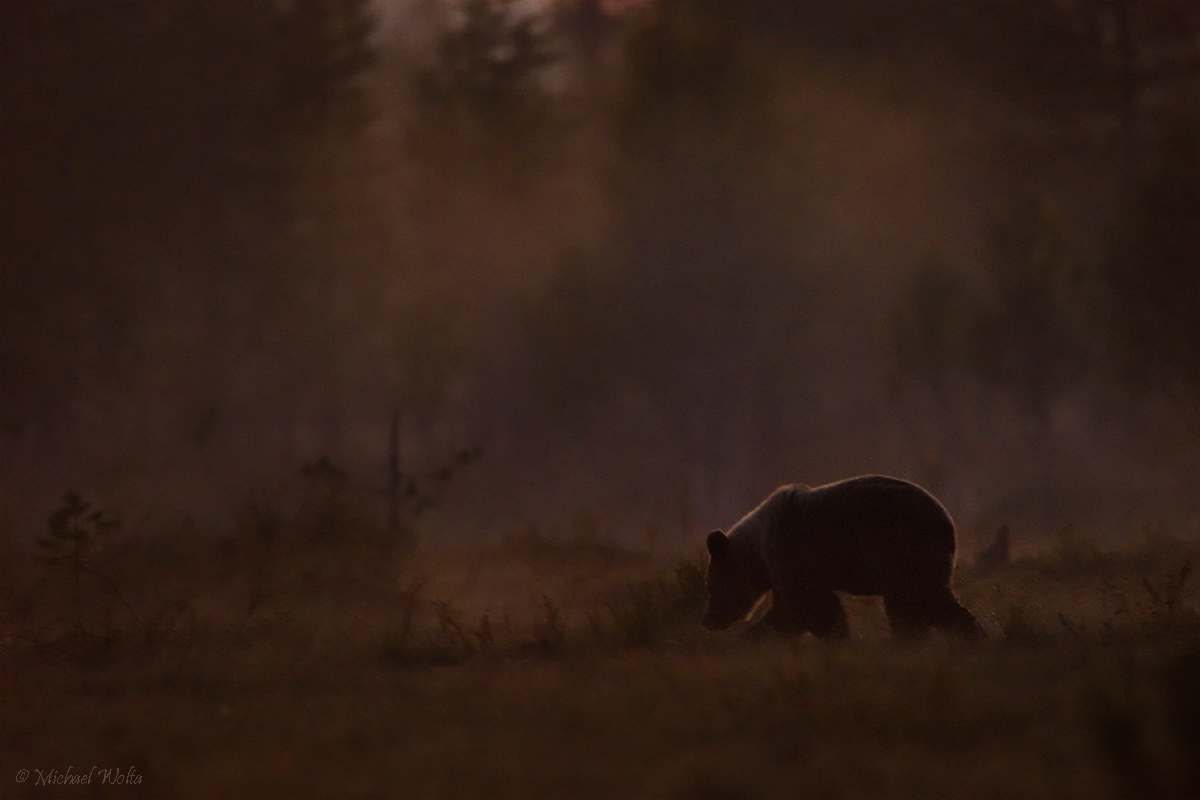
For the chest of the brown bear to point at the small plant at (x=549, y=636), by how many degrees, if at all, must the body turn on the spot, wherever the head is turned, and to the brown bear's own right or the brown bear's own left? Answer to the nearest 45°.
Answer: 0° — it already faces it

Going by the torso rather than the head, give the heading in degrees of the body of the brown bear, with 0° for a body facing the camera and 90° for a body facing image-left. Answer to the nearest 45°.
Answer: approximately 90°

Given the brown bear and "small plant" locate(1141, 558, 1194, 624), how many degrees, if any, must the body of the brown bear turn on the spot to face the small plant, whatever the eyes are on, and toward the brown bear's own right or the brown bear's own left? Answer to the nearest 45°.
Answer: approximately 180°
